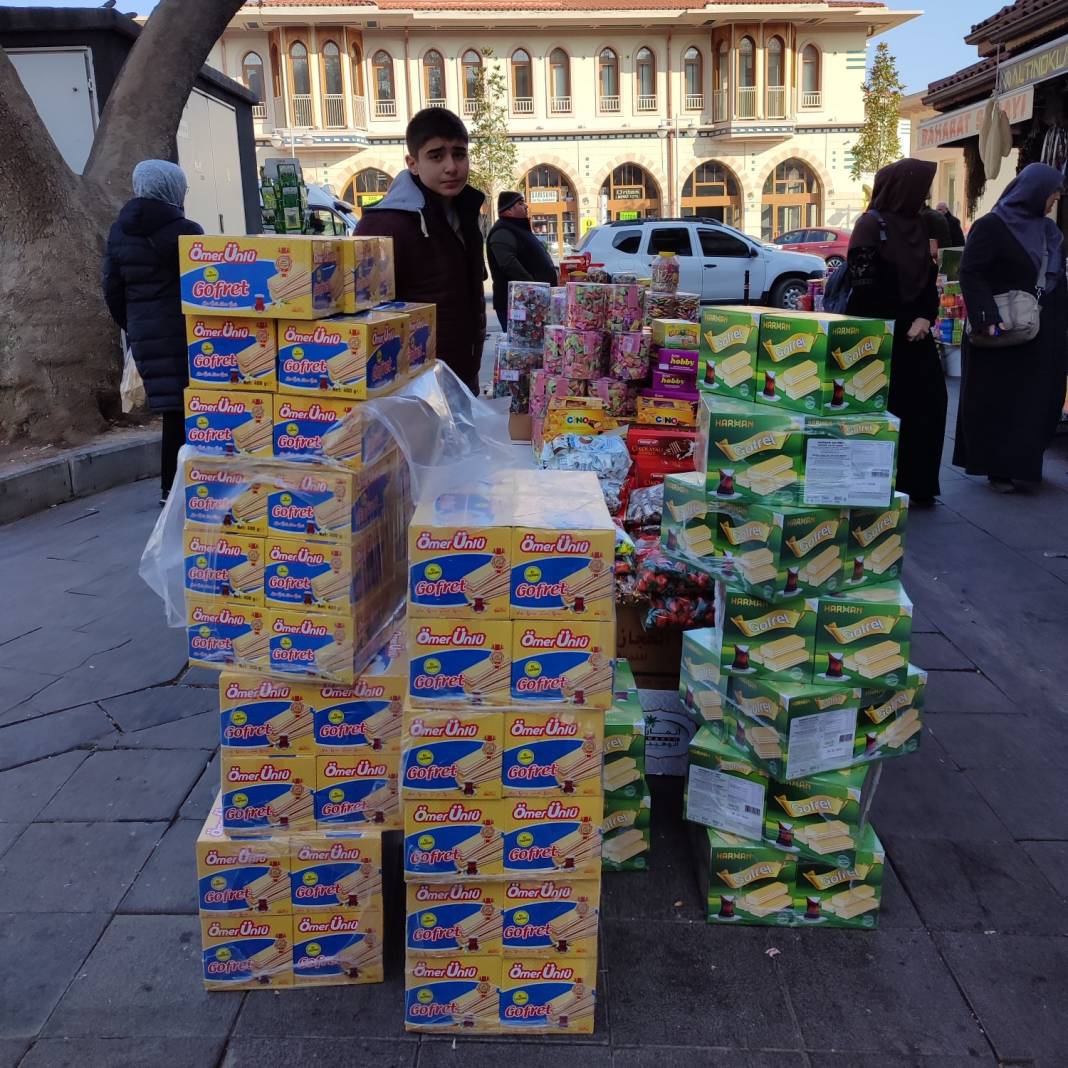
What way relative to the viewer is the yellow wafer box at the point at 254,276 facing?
toward the camera

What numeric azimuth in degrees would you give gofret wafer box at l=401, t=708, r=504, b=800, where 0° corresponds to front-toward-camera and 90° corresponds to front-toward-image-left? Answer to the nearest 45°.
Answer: approximately 0°

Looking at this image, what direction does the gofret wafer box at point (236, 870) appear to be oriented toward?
toward the camera

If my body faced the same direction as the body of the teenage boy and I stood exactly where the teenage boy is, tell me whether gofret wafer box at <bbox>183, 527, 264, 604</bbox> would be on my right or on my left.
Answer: on my right

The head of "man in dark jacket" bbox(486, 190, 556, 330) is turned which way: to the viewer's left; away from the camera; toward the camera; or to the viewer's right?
to the viewer's right

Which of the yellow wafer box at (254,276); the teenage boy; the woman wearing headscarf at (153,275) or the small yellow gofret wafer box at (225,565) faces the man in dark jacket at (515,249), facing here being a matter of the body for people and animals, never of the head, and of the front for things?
the woman wearing headscarf

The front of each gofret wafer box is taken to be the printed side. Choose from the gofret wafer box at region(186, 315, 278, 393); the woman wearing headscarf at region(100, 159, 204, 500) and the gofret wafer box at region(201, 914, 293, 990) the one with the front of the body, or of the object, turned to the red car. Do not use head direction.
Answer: the woman wearing headscarf
